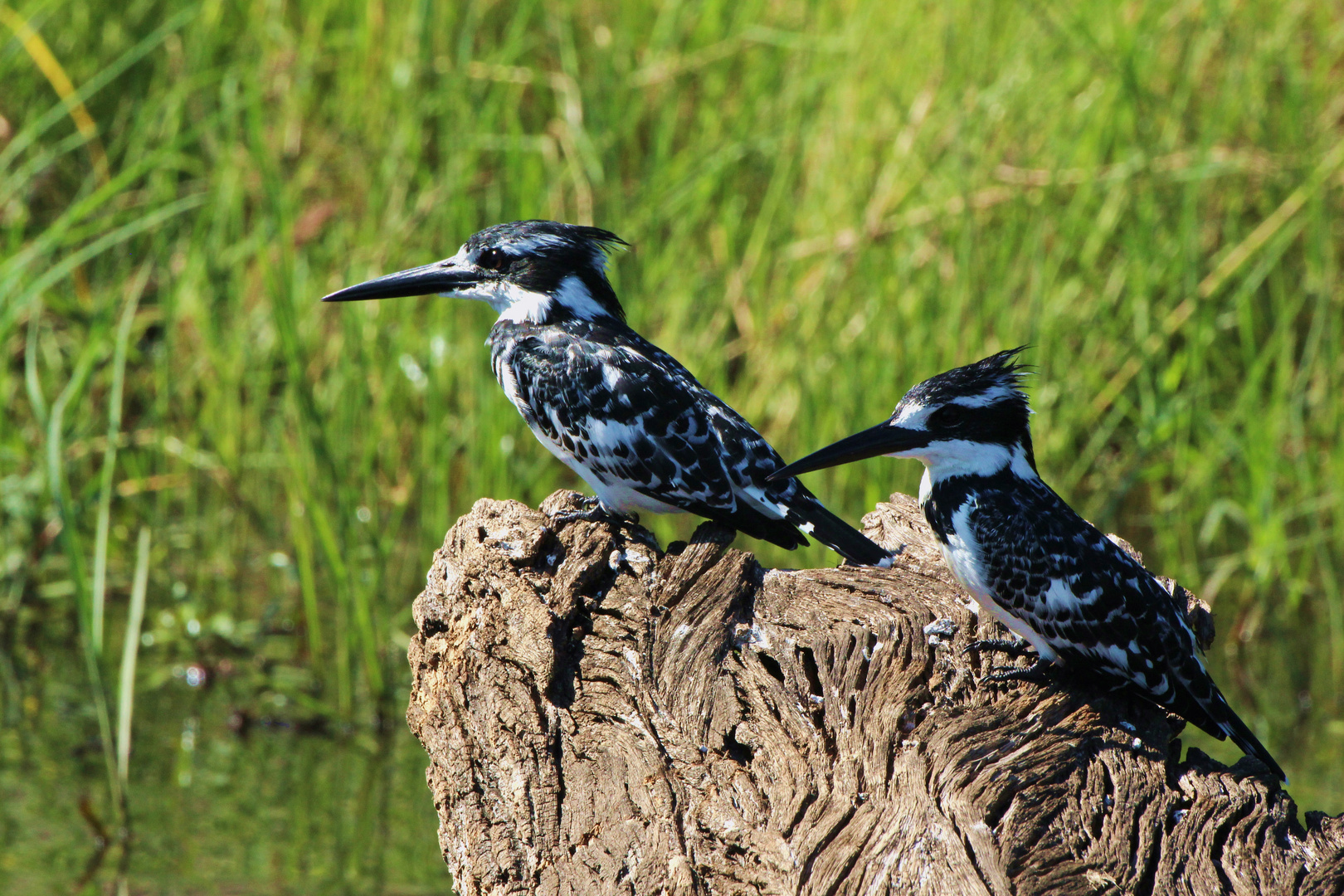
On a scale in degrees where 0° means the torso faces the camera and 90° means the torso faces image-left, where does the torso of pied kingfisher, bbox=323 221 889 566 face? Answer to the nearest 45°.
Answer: approximately 90°

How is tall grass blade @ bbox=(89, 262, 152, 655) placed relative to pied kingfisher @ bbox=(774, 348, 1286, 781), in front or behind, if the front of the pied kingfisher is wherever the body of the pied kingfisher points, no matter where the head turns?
in front

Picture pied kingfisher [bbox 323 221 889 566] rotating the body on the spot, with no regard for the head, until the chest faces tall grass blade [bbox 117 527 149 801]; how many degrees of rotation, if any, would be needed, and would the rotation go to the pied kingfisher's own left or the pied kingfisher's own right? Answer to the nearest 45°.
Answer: approximately 45° to the pied kingfisher's own right

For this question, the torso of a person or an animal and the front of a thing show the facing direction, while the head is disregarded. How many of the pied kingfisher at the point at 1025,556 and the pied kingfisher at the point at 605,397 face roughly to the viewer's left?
2

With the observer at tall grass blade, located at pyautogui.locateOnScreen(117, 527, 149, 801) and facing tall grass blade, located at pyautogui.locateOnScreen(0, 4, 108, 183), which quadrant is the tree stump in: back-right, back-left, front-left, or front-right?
back-right

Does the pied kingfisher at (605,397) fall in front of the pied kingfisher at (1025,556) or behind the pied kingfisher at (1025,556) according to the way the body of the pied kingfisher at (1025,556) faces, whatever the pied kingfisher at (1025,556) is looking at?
in front

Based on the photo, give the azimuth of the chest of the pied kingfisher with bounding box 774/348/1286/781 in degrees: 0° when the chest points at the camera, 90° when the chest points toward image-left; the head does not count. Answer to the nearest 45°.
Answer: approximately 90°
